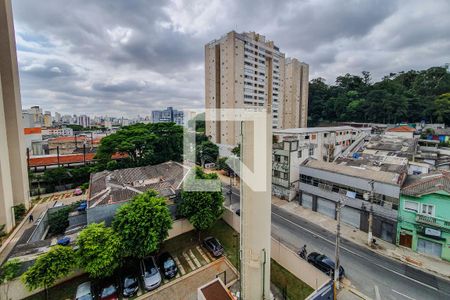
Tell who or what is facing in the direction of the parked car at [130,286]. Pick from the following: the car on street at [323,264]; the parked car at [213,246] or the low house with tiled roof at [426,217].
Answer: the low house with tiled roof

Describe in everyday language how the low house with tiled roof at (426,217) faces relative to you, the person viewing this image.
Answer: facing the viewer and to the left of the viewer

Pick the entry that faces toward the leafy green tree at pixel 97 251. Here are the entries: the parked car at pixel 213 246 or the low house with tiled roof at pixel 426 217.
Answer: the low house with tiled roof

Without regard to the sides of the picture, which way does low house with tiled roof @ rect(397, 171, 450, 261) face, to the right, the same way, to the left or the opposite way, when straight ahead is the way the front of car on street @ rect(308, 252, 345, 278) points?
to the right

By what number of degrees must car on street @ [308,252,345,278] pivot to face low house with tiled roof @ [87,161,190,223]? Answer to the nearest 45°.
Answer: approximately 135° to its right

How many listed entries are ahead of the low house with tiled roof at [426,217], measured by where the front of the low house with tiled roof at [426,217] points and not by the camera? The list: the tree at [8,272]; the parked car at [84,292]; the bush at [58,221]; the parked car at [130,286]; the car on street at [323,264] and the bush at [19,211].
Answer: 6

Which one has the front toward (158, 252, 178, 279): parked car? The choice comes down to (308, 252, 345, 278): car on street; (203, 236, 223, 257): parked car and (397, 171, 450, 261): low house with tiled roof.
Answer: the low house with tiled roof

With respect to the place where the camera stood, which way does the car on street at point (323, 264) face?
facing the viewer and to the right of the viewer

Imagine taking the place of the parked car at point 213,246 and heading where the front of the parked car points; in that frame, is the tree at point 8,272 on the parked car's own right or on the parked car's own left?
on the parked car's own right

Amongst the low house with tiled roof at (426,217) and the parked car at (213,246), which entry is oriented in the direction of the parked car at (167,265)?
the low house with tiled roof

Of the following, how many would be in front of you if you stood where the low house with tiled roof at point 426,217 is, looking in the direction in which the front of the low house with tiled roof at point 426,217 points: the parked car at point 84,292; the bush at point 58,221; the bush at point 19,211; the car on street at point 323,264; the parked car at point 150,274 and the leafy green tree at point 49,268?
6

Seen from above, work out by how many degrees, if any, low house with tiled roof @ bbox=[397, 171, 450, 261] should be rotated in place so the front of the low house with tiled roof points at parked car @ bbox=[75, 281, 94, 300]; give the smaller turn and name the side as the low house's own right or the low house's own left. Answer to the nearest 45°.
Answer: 0° — it already faces it

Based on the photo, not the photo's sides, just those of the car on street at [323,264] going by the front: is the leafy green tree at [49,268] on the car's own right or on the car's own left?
on the car's own right

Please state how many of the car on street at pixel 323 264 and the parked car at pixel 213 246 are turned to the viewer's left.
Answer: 0

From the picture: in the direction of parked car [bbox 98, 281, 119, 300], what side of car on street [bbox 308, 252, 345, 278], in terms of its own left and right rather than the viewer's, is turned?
right

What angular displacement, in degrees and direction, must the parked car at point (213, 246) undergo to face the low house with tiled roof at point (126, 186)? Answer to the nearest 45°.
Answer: approximately 180°

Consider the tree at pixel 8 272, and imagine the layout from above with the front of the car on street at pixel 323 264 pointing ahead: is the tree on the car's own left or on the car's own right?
on the car's own right

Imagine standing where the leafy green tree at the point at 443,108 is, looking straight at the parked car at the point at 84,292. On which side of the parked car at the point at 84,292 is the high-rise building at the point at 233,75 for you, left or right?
right

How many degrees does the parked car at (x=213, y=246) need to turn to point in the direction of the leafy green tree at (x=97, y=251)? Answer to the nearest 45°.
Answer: approximately 90° to its right
